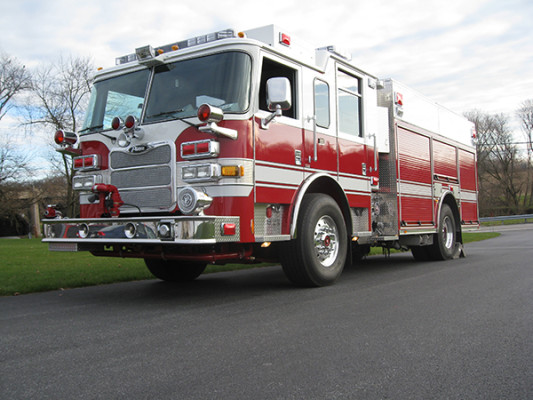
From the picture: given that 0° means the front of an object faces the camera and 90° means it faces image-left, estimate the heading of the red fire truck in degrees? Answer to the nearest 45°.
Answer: approximately 45°
